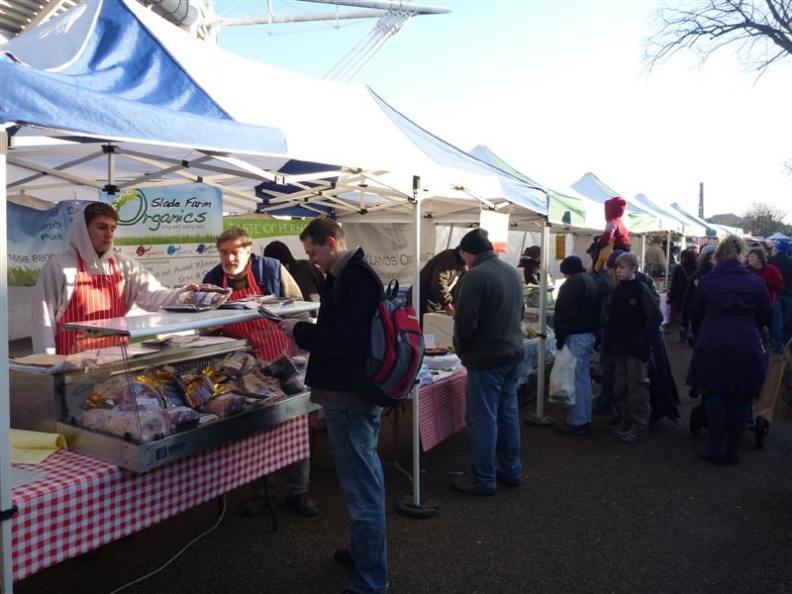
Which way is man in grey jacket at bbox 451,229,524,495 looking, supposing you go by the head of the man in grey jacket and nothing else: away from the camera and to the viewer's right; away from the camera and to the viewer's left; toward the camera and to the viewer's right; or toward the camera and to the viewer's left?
away from the camera and to the viewer's left

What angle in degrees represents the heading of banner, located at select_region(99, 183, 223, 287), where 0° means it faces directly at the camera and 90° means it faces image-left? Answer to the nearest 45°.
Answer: approximately 0°

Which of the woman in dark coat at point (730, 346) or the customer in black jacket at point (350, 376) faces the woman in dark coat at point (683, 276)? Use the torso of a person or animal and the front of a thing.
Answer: the woman in dark coat at point (730, 346)

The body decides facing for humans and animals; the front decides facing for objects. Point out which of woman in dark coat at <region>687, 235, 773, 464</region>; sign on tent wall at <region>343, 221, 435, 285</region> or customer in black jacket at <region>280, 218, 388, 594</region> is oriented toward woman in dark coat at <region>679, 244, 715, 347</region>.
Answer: woman in dark coat at <region>687, 235, 773, 464</region>

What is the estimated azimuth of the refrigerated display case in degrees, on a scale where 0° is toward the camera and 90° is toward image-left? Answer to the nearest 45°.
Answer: approximately 315°

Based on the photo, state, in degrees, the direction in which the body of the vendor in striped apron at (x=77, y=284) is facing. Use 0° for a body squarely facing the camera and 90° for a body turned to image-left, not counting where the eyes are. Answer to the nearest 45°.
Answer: approximately 315°

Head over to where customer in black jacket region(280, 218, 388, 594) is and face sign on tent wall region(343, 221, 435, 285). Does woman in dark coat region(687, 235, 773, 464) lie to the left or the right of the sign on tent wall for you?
right

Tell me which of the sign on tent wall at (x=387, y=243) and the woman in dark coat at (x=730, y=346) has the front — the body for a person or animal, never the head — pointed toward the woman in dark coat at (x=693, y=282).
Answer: the woman in dark coat at (x=730, y=346)

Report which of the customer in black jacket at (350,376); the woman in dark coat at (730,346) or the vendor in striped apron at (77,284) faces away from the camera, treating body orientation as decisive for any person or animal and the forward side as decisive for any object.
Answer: the woman in dark coat

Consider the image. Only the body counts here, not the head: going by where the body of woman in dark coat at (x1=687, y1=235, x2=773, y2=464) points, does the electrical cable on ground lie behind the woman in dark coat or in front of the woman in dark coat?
behind

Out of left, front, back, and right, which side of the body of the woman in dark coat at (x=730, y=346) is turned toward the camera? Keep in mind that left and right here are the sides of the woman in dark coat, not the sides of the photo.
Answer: back

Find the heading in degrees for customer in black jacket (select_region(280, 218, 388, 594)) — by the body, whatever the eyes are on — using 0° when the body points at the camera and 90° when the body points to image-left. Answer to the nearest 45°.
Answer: approximately 90°
